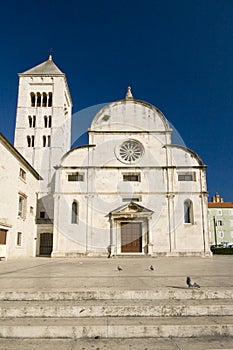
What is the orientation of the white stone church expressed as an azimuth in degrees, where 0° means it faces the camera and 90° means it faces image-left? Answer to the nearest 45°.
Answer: approximately 0°

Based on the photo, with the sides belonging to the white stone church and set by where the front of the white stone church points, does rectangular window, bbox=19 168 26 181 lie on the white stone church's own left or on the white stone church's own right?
on the white stone church's own right

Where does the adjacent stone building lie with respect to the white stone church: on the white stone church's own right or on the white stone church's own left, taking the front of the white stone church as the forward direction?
on the white stone church's own right
